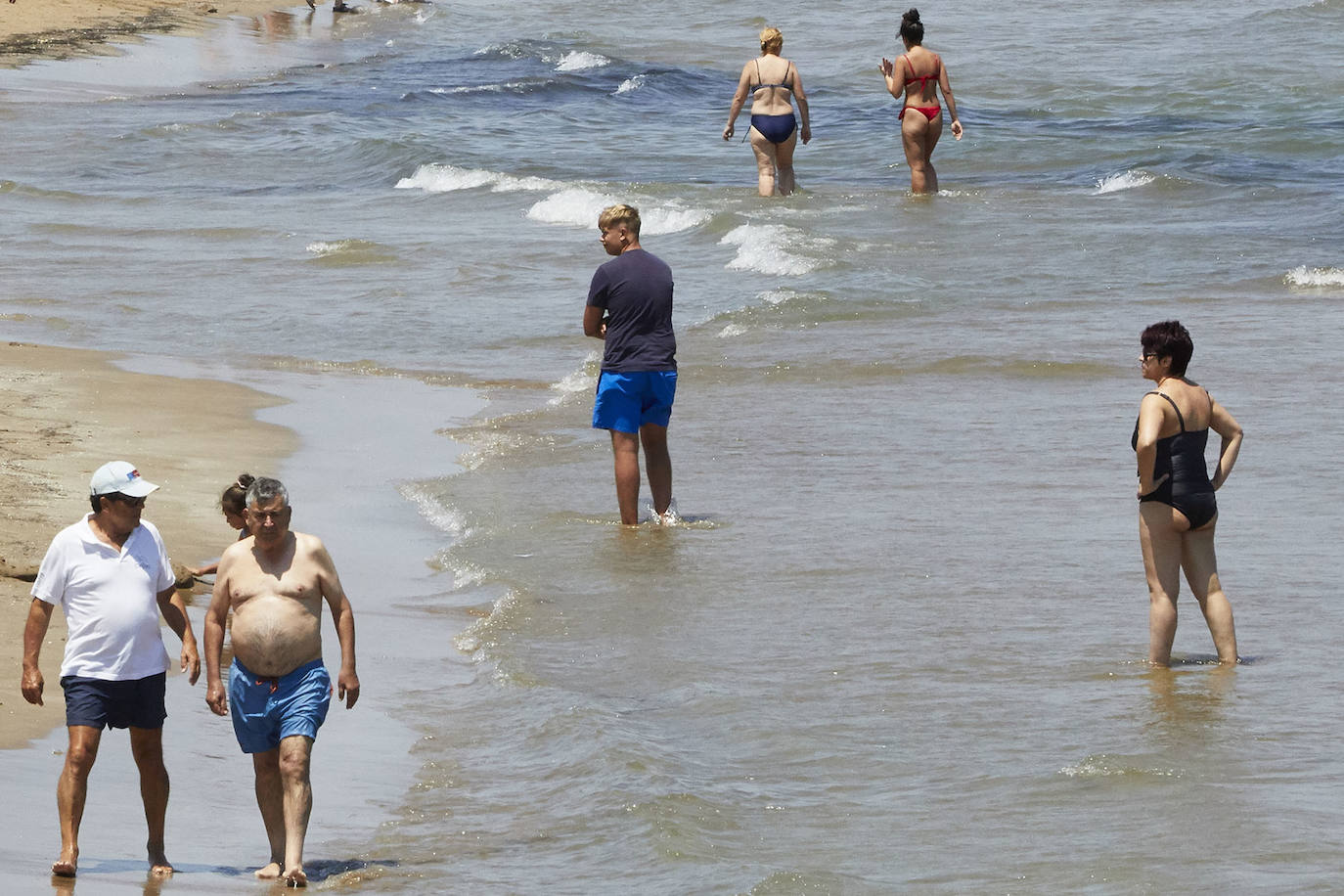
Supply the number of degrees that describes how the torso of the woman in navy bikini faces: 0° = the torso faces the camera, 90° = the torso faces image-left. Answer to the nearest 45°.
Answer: approximately 180°

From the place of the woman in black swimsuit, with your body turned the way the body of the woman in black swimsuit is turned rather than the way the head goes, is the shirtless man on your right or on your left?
on your left

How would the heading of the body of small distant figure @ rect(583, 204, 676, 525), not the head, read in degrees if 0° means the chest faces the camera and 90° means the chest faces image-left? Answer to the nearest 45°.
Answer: approximately 135°

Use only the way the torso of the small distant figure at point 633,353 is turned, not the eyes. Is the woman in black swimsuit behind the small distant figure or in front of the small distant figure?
behind

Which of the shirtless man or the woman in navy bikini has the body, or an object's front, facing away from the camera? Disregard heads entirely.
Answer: the woman in navy bikini

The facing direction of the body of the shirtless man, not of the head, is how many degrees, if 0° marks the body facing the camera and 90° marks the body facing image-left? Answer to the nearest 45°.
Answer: approximately 0°

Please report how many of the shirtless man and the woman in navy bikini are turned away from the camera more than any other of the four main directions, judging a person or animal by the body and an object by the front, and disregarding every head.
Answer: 1

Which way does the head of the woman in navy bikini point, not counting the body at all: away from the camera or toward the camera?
away from the camera

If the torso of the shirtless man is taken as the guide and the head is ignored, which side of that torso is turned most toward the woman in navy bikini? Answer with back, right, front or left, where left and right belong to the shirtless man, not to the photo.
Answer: back

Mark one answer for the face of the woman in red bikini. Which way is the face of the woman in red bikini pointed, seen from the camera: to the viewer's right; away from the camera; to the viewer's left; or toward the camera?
away from the camera

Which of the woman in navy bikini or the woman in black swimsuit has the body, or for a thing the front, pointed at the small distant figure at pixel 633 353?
the woman in black swimsuit

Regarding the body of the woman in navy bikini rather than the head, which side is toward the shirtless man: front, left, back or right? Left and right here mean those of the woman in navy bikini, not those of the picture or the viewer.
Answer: back

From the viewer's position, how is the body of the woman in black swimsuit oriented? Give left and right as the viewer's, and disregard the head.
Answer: facing away from the viewer and to the left of the viewer

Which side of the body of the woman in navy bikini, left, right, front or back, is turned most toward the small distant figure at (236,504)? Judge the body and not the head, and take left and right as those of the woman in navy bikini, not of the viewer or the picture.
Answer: back
